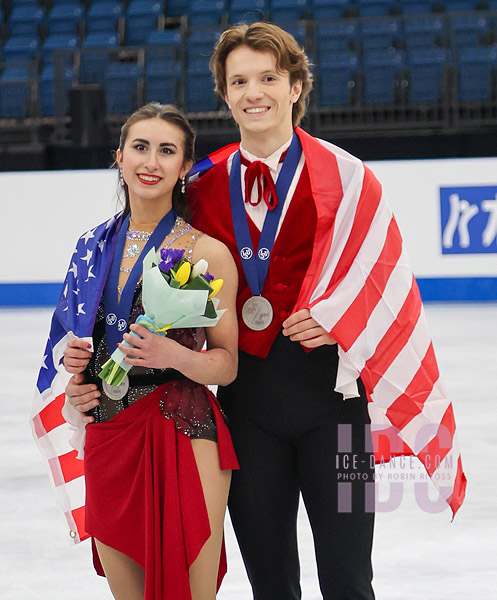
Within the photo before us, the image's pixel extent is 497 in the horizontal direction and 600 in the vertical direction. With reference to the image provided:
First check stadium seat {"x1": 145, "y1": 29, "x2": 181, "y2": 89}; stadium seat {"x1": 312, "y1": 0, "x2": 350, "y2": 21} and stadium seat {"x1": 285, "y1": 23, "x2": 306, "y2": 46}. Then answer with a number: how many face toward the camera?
3

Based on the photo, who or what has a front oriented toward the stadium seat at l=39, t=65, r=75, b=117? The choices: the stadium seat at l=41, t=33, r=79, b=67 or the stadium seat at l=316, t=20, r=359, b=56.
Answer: the stadium seat at l=41, t=33, r=79, b=67

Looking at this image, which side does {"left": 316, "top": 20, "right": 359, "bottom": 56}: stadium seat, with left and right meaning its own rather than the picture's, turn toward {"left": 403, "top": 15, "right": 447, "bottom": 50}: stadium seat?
left

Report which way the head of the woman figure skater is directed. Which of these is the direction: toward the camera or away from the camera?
toward the camera

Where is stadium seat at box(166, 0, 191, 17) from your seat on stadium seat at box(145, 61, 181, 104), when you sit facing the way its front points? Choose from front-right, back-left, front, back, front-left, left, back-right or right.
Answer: back

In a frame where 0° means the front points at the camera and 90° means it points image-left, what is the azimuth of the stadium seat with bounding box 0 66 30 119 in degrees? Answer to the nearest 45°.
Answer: approximately 0°

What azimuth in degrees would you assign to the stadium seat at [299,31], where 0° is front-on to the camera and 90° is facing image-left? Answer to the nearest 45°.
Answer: approximately 0°

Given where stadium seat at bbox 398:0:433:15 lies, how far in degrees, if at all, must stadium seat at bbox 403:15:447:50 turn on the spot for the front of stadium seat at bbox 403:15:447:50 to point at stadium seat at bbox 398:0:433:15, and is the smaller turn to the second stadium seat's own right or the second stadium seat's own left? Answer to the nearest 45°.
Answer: approximately 180°

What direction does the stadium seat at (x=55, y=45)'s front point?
toward the camera

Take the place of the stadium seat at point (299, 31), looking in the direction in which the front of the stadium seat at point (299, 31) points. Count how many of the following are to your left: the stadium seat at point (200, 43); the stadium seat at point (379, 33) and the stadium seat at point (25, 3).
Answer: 1

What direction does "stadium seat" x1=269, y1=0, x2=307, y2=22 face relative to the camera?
toward the camera

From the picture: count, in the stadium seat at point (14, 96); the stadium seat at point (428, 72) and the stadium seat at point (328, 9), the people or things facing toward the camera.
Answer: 3

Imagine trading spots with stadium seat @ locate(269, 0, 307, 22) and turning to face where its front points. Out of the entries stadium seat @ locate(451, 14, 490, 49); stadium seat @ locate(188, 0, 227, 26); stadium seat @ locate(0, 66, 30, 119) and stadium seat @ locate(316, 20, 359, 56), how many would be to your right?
2

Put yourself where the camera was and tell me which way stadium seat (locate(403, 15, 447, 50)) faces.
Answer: facing the viewer

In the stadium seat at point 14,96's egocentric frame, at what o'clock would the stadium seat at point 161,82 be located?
the stadium seat at point 161,82 is roughly at 10 o'clock from the stadium seat at point 14,96.
